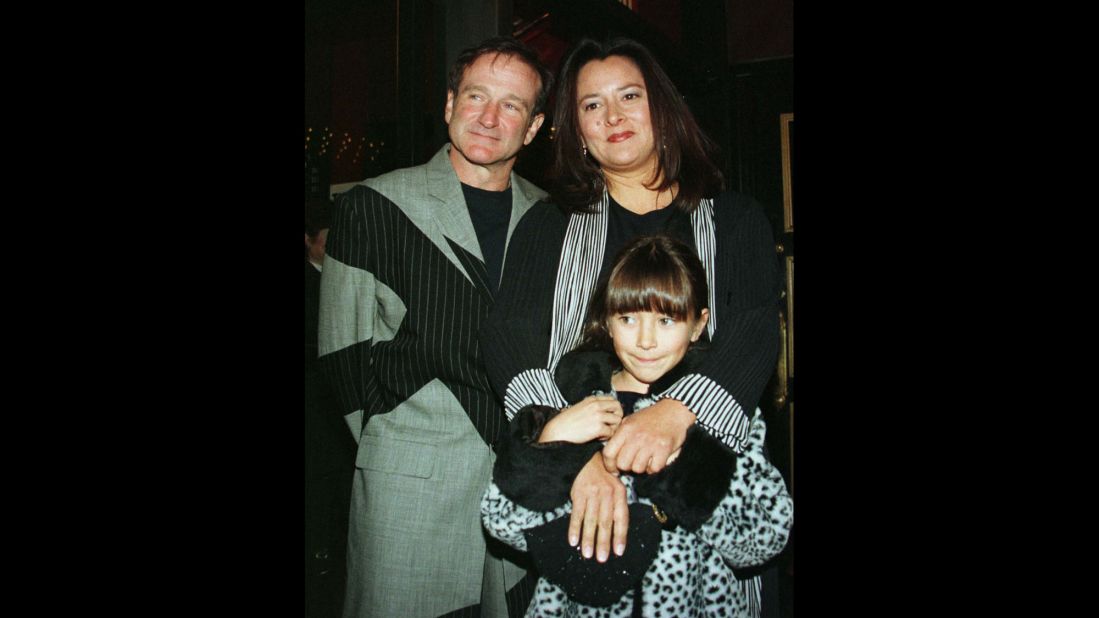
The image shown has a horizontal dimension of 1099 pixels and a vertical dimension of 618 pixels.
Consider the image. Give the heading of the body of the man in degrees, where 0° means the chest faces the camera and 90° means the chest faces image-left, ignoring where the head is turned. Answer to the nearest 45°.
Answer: approximately 315°

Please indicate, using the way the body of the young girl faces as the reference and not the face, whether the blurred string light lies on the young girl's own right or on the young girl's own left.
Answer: on the young girl's own right

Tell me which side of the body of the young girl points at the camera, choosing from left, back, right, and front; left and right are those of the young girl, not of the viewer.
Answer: front

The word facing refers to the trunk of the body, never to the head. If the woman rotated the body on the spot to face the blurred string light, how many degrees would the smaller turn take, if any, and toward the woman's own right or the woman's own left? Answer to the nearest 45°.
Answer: approximately 90° to the woman's own right

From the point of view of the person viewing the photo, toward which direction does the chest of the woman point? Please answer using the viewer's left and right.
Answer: facing the viewer

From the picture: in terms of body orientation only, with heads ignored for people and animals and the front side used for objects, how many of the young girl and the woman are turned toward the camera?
2
